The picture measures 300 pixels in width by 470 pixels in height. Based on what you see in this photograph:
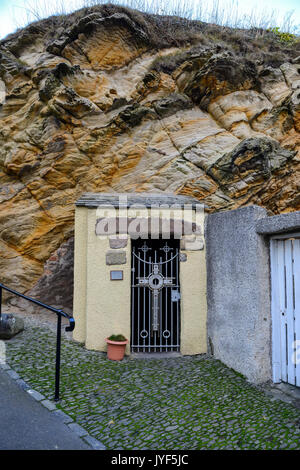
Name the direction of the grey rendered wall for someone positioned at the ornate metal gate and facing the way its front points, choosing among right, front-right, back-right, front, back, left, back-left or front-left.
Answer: front-left

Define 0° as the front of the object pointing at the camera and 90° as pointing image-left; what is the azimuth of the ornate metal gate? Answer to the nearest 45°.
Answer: approximately 0°

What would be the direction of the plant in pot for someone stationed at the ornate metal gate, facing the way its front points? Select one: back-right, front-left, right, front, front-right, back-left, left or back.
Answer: front-right
